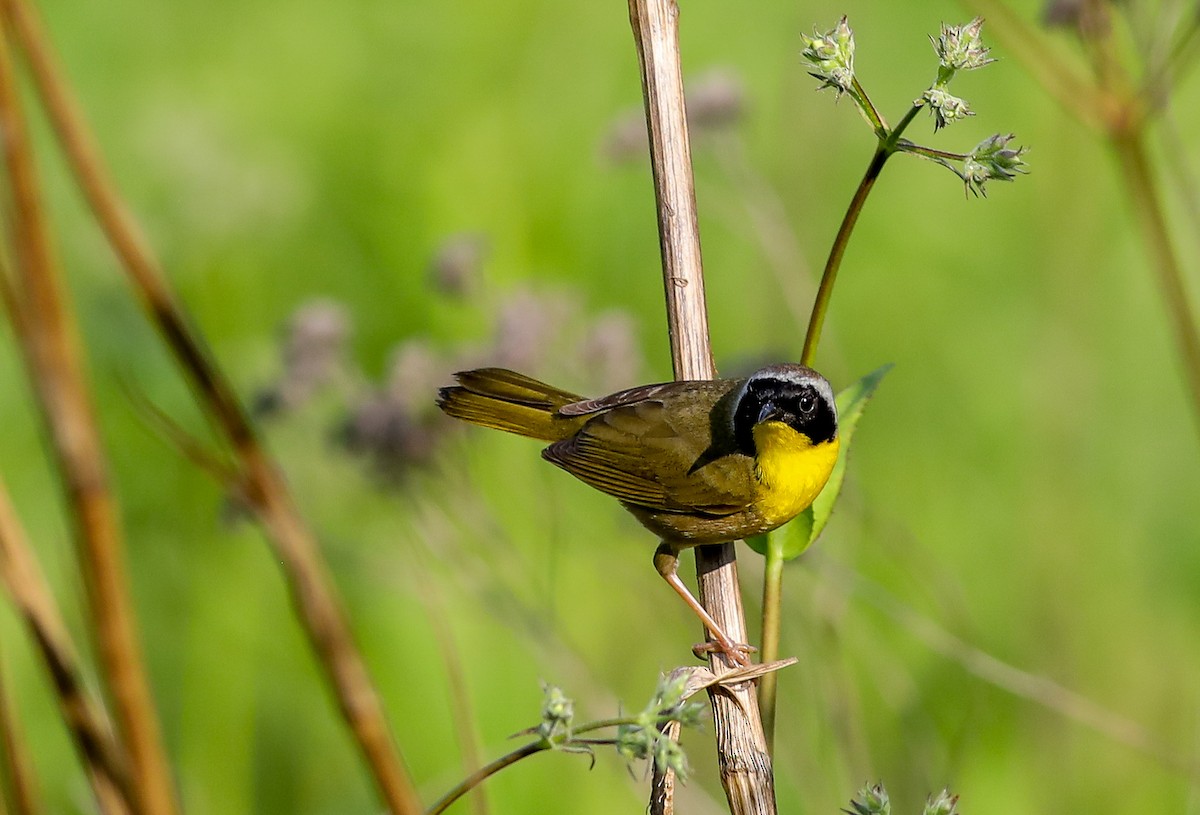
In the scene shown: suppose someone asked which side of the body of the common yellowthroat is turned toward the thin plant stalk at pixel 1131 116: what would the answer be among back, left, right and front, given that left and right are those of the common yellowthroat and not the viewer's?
left

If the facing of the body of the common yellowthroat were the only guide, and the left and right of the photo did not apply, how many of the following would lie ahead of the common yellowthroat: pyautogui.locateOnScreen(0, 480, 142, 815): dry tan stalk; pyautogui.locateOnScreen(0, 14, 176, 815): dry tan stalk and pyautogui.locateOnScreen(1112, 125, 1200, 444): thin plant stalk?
1

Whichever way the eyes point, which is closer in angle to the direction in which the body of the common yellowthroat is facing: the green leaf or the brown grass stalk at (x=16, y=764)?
the green leaf

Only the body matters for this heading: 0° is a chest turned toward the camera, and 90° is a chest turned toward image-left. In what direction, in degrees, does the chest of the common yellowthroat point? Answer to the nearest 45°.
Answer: approximately 270°

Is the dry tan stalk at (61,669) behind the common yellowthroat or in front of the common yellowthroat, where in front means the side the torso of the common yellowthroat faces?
behind

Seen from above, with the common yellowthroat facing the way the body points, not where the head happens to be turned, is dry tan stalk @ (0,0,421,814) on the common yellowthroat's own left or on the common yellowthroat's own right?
on the common yellowthroat's own right
